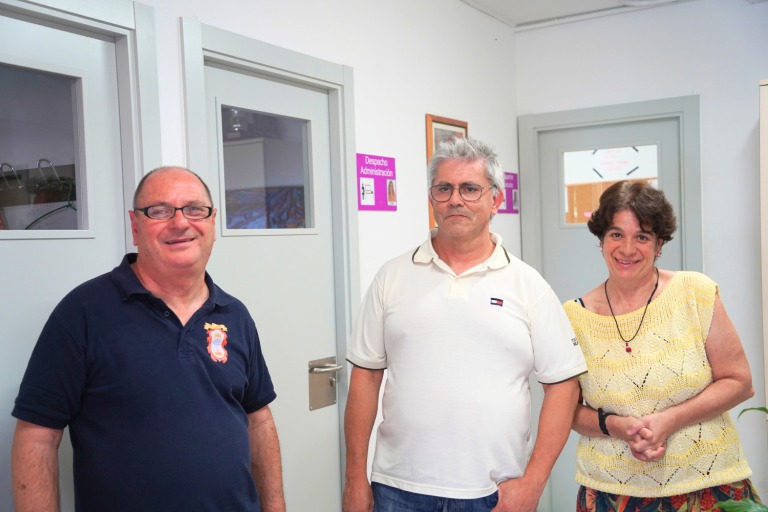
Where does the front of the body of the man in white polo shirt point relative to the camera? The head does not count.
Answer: toward the camera

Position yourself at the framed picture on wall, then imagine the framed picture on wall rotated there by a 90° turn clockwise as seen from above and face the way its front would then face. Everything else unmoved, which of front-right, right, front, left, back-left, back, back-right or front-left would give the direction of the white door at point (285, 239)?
front

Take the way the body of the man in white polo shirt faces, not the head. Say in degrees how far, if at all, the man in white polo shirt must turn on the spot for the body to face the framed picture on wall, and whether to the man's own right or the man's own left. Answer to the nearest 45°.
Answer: approximately 180°

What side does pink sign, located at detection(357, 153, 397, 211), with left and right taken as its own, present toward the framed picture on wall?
left

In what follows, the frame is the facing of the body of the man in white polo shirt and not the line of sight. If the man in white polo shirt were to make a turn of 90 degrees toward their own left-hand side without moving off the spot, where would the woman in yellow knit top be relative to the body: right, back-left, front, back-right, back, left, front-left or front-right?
front

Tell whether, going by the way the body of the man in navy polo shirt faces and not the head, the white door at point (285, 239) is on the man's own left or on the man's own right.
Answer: on the man's own left

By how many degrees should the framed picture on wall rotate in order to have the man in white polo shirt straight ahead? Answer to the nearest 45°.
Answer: approximately 45° to its right

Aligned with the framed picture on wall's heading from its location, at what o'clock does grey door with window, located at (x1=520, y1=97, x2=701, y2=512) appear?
The grey door with window is roughly at 9 o'clock from the framed picture on wall.

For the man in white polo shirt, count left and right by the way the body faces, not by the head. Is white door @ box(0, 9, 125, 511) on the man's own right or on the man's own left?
on the man's own right

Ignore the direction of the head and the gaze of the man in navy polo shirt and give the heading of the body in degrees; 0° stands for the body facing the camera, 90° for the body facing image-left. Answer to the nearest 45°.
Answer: approximately 315°

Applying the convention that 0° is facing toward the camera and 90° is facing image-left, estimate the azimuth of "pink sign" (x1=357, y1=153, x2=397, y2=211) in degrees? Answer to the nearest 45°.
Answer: approximately 315°

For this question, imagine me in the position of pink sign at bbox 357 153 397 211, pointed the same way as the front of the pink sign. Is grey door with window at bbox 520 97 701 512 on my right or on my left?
on my left
